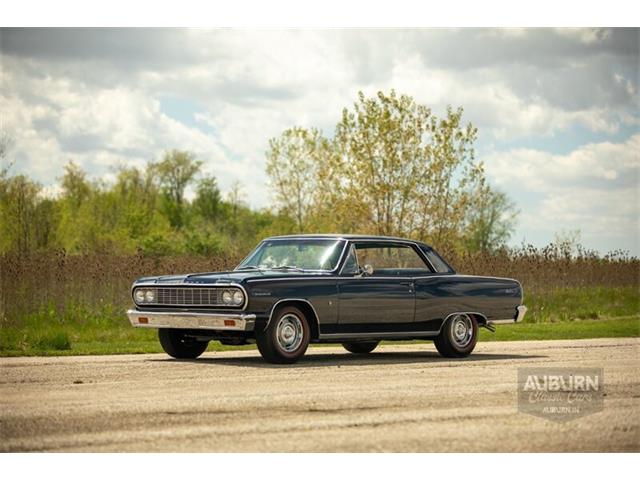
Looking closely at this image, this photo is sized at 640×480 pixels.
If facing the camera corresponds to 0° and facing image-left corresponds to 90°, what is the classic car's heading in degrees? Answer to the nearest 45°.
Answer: approximately 45°

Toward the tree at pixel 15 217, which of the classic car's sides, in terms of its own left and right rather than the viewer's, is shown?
right
